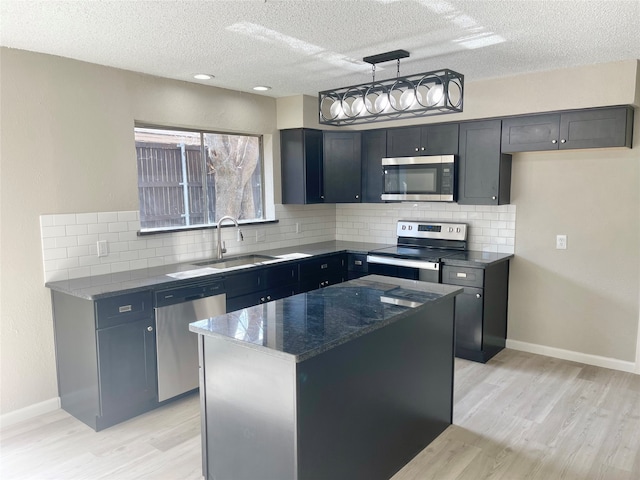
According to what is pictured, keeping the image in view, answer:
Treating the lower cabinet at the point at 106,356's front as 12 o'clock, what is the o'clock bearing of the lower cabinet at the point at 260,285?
the lower cabinet at the point at 260,285 is roughly at 10 o'clock from the lower cabinet at the point at 106,356.

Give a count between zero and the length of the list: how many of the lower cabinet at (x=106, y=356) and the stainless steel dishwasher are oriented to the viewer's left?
0

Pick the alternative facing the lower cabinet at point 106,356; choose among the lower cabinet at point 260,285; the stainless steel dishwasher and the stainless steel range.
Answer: the stainless steel range

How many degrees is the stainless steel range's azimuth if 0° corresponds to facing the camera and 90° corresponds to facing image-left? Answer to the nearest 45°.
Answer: approximately 45°

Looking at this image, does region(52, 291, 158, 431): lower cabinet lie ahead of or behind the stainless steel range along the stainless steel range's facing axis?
ahead

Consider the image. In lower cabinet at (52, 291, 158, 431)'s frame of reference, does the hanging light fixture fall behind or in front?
in front

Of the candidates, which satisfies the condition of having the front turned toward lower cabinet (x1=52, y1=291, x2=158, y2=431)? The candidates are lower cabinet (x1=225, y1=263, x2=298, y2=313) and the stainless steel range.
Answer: the stainless steel range

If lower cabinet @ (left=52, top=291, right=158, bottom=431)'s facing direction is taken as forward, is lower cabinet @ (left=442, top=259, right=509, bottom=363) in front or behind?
in front

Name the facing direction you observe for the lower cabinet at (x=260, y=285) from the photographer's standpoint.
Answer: facing the viewer and to the right of the viewer

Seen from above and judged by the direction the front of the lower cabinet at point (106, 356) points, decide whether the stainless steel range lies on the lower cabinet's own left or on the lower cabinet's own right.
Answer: on the lower cabinet's own left

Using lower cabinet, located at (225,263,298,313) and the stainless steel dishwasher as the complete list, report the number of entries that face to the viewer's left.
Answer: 0

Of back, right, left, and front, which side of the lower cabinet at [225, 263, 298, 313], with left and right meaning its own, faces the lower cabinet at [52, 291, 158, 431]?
right
